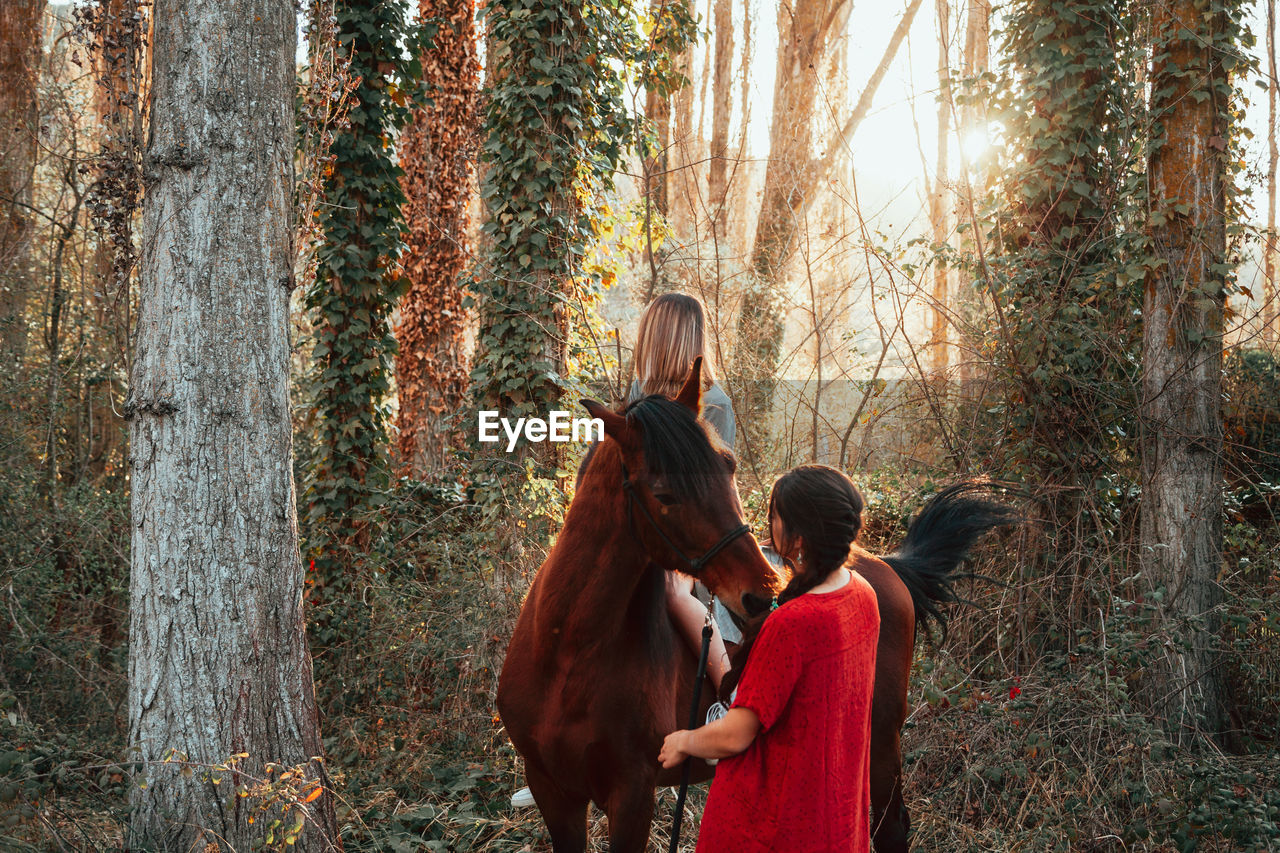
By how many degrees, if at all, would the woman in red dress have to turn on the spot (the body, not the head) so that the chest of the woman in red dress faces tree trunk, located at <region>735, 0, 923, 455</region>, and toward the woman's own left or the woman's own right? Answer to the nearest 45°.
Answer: approximately 45° to the woman's own right

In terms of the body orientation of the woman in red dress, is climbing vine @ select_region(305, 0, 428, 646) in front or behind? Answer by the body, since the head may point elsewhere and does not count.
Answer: in front

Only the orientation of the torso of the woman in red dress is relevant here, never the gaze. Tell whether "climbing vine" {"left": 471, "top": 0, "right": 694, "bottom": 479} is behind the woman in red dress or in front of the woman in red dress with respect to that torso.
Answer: in front

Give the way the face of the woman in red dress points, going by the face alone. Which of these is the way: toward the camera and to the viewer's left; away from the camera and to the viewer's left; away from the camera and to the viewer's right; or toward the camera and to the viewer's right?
away from the camera and to the viewer's left

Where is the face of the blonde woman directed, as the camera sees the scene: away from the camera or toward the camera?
away from the camera

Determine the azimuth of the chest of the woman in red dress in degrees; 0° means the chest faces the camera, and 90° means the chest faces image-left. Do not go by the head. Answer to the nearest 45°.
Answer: approximately 135°

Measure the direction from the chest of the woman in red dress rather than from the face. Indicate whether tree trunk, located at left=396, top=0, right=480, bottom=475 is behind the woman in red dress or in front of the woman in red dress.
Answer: in front

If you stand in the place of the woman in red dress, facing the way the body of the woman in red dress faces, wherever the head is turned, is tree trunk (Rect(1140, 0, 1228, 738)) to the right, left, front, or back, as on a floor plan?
right

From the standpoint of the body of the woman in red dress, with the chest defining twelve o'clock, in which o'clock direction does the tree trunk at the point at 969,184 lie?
The tree trunk is roughly at 2 o'clock from the woman in red dress.
